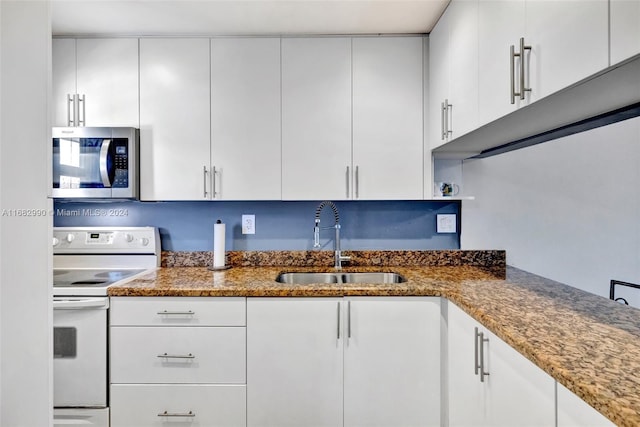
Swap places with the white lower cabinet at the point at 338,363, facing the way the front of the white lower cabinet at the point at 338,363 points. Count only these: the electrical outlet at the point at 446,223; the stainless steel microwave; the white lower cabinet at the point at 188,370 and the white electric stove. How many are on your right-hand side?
3

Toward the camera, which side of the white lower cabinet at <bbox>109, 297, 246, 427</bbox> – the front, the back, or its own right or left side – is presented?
front

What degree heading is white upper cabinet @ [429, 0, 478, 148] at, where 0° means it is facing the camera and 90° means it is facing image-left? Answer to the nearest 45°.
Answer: approximately 45°

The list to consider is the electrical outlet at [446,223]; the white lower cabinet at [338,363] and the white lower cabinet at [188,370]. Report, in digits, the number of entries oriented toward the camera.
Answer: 3

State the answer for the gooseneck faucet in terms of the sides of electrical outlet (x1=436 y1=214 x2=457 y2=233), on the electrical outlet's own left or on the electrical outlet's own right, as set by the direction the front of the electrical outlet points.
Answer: on the electrical outlet's own right

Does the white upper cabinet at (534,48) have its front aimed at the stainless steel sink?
no

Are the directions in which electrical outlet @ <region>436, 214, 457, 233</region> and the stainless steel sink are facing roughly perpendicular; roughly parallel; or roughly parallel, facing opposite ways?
roughly parallel

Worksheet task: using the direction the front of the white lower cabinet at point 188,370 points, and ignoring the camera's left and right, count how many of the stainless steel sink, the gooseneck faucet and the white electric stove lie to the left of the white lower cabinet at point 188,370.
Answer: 2

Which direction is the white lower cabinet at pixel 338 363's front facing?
toward the camera

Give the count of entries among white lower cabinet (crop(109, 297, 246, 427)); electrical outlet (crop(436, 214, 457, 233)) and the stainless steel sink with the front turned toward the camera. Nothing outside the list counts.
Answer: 3

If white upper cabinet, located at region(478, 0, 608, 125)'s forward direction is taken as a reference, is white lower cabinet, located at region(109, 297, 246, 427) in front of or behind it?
in front

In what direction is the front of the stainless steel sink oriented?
toward the camera
